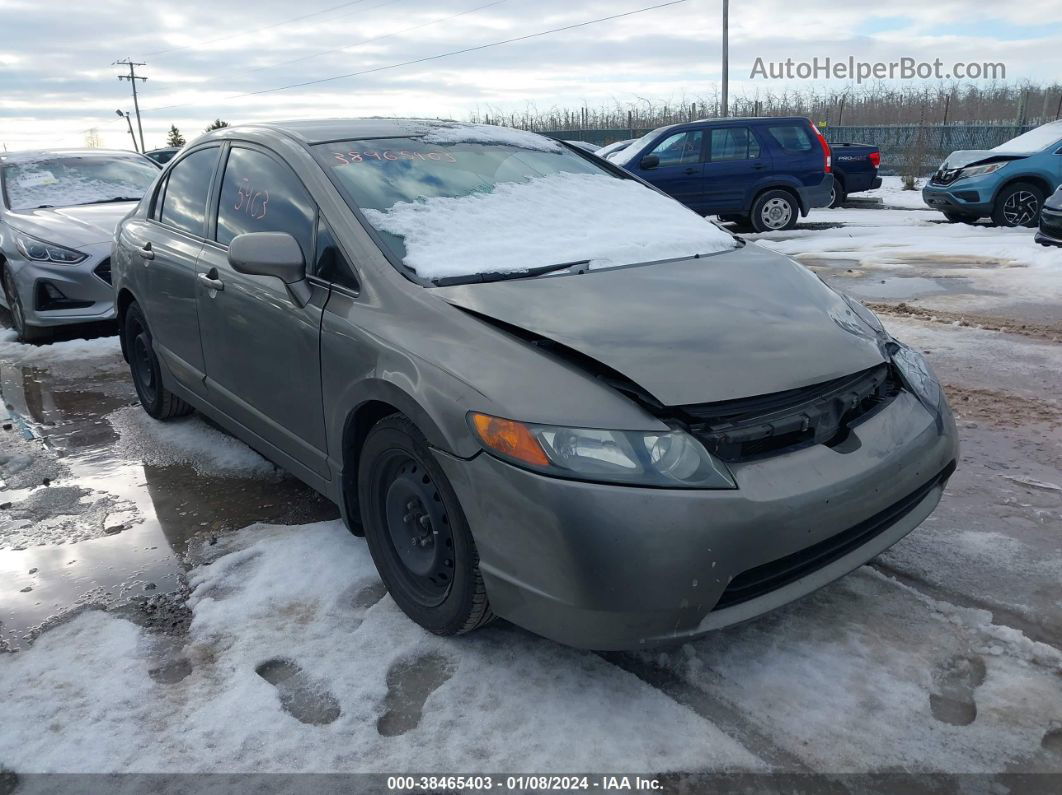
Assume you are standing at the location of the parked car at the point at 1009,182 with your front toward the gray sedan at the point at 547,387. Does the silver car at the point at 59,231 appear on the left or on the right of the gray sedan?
right

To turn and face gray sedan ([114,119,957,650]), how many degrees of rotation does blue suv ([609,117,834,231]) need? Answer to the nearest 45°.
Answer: approximately 90° to its left

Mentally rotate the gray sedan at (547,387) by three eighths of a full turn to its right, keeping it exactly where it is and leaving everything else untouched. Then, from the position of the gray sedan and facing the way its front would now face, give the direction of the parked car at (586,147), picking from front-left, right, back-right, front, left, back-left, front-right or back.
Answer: right

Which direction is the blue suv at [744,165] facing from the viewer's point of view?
to the viewer's left

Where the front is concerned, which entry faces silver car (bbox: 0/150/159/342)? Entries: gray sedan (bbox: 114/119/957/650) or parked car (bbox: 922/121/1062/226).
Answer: the parked car
